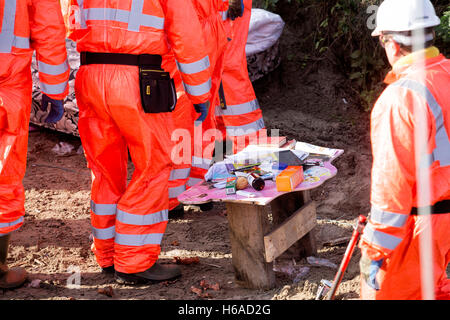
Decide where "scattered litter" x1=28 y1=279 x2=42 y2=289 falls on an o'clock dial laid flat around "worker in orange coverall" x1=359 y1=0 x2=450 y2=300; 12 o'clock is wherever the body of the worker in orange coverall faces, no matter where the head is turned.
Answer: The scattered litter is roughly at 11 o'clock from the worker in orange coverall.

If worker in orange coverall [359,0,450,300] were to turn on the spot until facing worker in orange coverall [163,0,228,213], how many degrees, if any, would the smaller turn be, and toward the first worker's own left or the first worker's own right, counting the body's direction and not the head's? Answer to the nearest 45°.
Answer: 0° — they already face them

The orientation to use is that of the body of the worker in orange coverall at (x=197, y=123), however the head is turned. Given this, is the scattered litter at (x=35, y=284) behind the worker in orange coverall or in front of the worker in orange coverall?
behind

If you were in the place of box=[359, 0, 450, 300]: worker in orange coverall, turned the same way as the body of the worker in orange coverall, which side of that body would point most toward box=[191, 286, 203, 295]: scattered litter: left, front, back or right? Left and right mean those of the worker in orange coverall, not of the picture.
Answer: front

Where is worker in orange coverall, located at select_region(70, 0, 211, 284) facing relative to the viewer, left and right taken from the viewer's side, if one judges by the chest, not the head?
facing away from the viewer and to the right of the viewer

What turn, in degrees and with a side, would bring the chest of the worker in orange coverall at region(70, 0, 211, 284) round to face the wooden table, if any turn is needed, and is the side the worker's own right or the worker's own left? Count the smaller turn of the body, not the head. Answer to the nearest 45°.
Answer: approximately 90° to the worker's own right

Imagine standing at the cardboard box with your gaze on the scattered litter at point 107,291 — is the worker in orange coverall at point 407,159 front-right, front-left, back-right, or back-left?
back-left

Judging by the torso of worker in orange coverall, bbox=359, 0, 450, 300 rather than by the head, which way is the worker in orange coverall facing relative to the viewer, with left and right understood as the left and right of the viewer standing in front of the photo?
facing away from the viewer and to the left of the viewer

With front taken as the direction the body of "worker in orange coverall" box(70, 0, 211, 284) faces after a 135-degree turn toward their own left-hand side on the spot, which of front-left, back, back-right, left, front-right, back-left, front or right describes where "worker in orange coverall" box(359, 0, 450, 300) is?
back-left

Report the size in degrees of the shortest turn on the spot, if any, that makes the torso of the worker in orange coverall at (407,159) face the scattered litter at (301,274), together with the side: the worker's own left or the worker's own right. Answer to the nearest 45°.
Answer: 0° — they already face it
